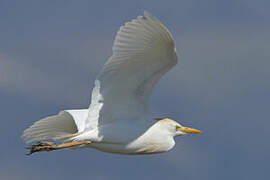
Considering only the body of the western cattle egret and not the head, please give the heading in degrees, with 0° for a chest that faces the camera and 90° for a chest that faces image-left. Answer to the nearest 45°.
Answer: approximately 270°
